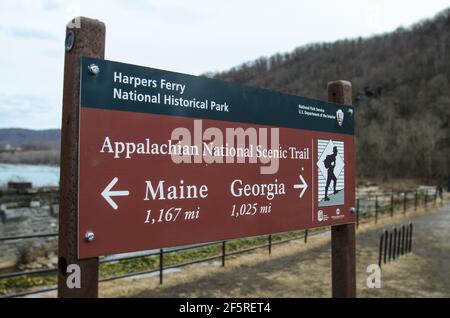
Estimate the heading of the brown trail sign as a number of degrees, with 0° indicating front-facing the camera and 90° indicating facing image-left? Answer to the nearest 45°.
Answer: approximately 315°
